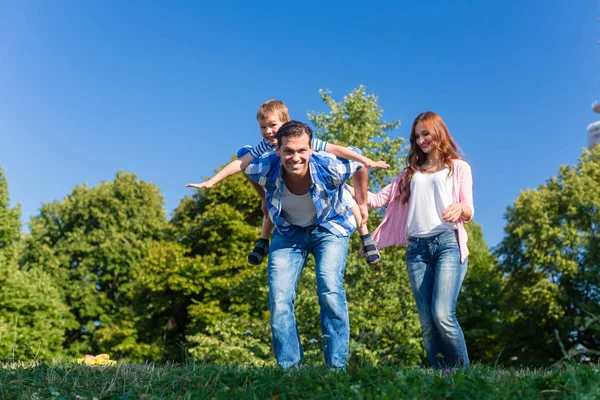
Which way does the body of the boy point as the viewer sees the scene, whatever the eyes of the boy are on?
toward the camera

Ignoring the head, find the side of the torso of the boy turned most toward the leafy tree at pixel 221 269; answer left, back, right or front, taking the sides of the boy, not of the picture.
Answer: back

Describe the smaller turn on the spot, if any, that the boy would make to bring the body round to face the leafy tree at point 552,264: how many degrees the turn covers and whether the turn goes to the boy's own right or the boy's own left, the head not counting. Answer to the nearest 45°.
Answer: approximately 135° to the boy's own left

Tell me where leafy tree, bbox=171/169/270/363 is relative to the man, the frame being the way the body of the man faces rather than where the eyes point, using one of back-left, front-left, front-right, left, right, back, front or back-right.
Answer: back

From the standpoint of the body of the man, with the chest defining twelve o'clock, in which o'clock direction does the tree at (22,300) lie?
The tree is roughly at 5 o'clock from the man.

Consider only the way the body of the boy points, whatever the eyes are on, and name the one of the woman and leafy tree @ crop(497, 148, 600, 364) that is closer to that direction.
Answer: the woman

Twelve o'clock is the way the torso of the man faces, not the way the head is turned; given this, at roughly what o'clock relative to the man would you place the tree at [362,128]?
The tree is roughly at 6 o'clock from the man.

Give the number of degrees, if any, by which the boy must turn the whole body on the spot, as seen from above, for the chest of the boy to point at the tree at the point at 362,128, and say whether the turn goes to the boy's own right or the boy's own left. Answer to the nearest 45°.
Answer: approximately 180°

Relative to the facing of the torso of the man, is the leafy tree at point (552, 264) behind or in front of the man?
behind

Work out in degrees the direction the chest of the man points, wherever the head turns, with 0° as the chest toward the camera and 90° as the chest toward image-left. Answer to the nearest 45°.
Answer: approximately 0°
